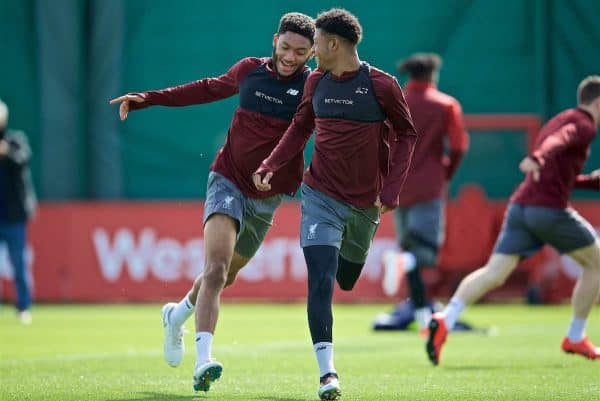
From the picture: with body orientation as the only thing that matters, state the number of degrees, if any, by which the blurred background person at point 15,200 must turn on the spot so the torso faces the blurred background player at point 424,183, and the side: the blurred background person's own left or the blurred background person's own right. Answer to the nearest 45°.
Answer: approximately 45° to the blurred background person's own left

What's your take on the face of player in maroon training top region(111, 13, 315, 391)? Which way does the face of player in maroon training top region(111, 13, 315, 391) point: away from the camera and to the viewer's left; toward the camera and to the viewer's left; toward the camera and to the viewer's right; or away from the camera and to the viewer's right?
toward the camera and to the viewer's right

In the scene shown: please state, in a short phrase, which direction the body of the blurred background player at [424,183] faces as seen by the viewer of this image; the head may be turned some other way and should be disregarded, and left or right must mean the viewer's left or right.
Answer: facing away from the viewer

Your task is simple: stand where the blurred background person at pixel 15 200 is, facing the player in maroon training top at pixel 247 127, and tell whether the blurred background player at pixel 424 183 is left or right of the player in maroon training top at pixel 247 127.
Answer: left

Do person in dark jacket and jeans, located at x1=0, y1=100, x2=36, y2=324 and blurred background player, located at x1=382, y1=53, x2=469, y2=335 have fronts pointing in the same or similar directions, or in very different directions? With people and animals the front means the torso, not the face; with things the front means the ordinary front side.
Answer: very different directions

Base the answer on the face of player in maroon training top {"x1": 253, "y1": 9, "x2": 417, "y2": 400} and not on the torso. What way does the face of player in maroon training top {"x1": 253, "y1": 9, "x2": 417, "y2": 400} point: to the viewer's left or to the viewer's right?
to the viewer's left

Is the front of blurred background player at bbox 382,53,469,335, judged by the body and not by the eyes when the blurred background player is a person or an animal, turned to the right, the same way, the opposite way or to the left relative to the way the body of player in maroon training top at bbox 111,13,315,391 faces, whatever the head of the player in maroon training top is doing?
the opposite way
